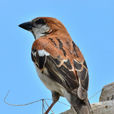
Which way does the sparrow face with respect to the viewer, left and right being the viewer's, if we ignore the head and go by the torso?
facing away from the viewer and to the left of the viewer
